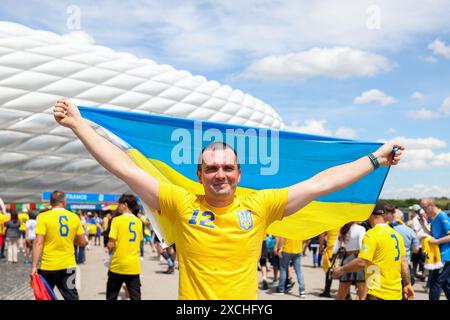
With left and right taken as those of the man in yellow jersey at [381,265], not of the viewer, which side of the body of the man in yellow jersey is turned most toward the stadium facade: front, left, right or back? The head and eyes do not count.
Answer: front

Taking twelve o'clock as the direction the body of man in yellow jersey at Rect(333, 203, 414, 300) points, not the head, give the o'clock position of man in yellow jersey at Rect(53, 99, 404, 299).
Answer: man in yellow jersey at Rect(53, 99, 404, 299) is roughly at 8 o'clock from man in yellow jersey at Rect(333, 203, 414, 300).

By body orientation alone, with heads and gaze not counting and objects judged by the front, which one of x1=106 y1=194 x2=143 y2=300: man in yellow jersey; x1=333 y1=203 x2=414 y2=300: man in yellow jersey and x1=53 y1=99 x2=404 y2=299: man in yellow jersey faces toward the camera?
x1=53 y1=99 x2=404 y2=299: man in yellow jersey

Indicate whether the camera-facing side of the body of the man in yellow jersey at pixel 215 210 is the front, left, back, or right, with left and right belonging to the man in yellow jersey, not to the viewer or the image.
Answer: front

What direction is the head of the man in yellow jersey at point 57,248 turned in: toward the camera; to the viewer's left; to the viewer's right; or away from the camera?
away from the camera

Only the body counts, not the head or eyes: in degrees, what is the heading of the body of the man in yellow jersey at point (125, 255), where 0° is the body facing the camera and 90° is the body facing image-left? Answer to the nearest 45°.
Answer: approximately 135°

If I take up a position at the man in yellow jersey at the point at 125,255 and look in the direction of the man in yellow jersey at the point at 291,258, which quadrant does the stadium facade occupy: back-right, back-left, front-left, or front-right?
front-left
